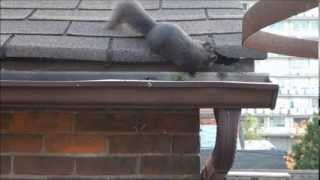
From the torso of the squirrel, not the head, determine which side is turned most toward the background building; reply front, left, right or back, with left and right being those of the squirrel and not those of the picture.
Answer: left

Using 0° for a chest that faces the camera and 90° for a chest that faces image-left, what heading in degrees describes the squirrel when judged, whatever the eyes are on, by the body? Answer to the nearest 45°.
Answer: approximately 270°
